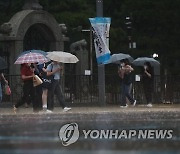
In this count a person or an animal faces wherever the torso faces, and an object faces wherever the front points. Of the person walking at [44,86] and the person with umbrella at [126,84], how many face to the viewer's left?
1

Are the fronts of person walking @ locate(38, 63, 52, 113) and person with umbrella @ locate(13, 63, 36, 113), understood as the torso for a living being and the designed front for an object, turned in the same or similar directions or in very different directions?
same or similar directions

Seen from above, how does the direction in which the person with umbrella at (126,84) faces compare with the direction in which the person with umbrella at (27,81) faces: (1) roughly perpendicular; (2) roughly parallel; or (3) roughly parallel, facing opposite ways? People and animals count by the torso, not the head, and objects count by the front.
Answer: roughly parallel, facing opposite ways

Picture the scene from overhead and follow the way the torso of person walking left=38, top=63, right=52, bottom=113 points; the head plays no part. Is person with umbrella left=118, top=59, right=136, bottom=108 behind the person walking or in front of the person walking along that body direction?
in front

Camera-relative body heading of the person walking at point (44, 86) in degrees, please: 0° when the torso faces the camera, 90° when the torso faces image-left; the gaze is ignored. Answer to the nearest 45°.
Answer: approximately 270°

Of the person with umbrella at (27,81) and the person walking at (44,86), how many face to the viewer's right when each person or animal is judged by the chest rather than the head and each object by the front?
2

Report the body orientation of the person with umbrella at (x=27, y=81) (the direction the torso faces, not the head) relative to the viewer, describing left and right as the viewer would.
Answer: facing to the right of the viewer

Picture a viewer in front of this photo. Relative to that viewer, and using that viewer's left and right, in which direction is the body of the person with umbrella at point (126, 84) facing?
facing to the left of the viewer
